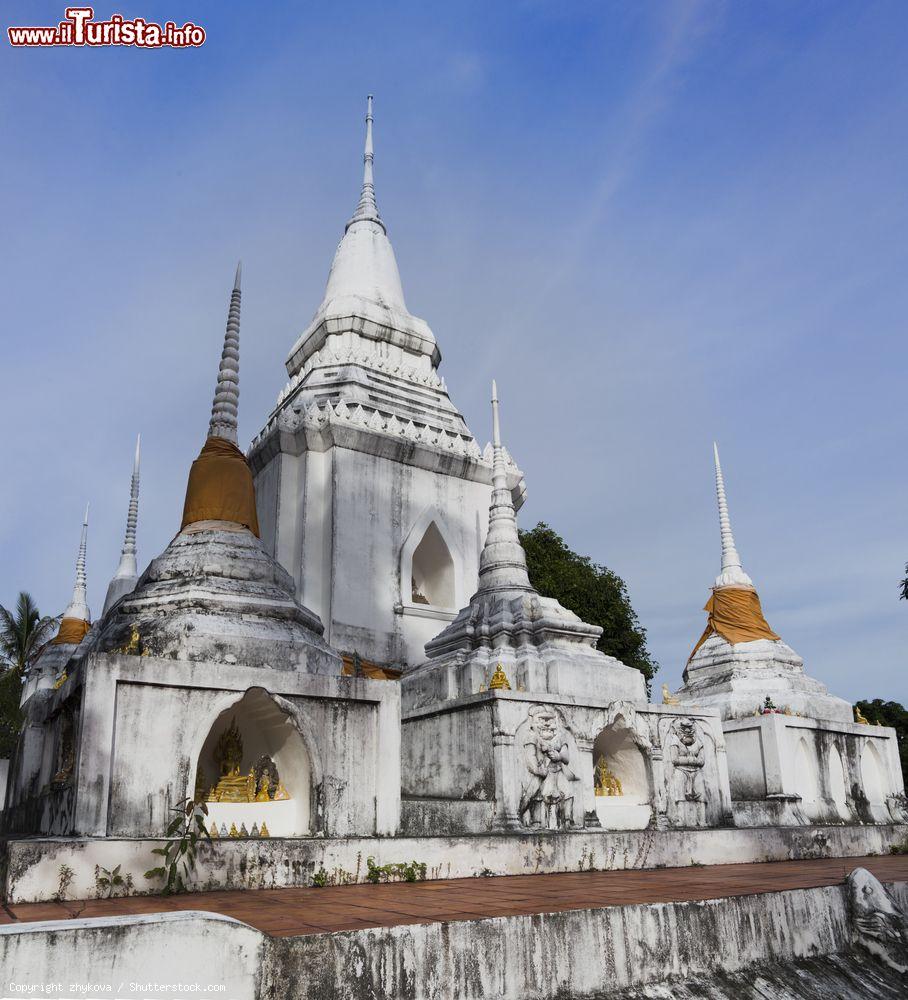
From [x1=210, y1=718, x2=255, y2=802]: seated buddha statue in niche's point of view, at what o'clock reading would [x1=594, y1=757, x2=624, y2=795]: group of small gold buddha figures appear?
The group of small gold buddha figures is roughly at 8 o'clock from the seated buddha statue in niche.

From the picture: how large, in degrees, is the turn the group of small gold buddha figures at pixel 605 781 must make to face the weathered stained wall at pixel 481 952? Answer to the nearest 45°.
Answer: approximately 45° to its right

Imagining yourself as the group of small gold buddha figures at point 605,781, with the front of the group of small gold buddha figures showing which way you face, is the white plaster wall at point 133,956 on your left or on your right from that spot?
on your right

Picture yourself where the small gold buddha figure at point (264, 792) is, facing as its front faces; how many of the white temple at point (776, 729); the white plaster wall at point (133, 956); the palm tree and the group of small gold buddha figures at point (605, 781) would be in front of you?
1

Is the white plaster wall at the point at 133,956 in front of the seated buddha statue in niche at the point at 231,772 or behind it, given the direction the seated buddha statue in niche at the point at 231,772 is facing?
in front

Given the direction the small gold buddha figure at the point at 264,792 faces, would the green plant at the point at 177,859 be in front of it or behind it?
in front

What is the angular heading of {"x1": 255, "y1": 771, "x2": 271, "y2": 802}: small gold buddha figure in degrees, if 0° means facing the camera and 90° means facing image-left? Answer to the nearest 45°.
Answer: approximately 0°

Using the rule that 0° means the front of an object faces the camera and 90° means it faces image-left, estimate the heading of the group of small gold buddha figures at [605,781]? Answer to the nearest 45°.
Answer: approximately 315°
